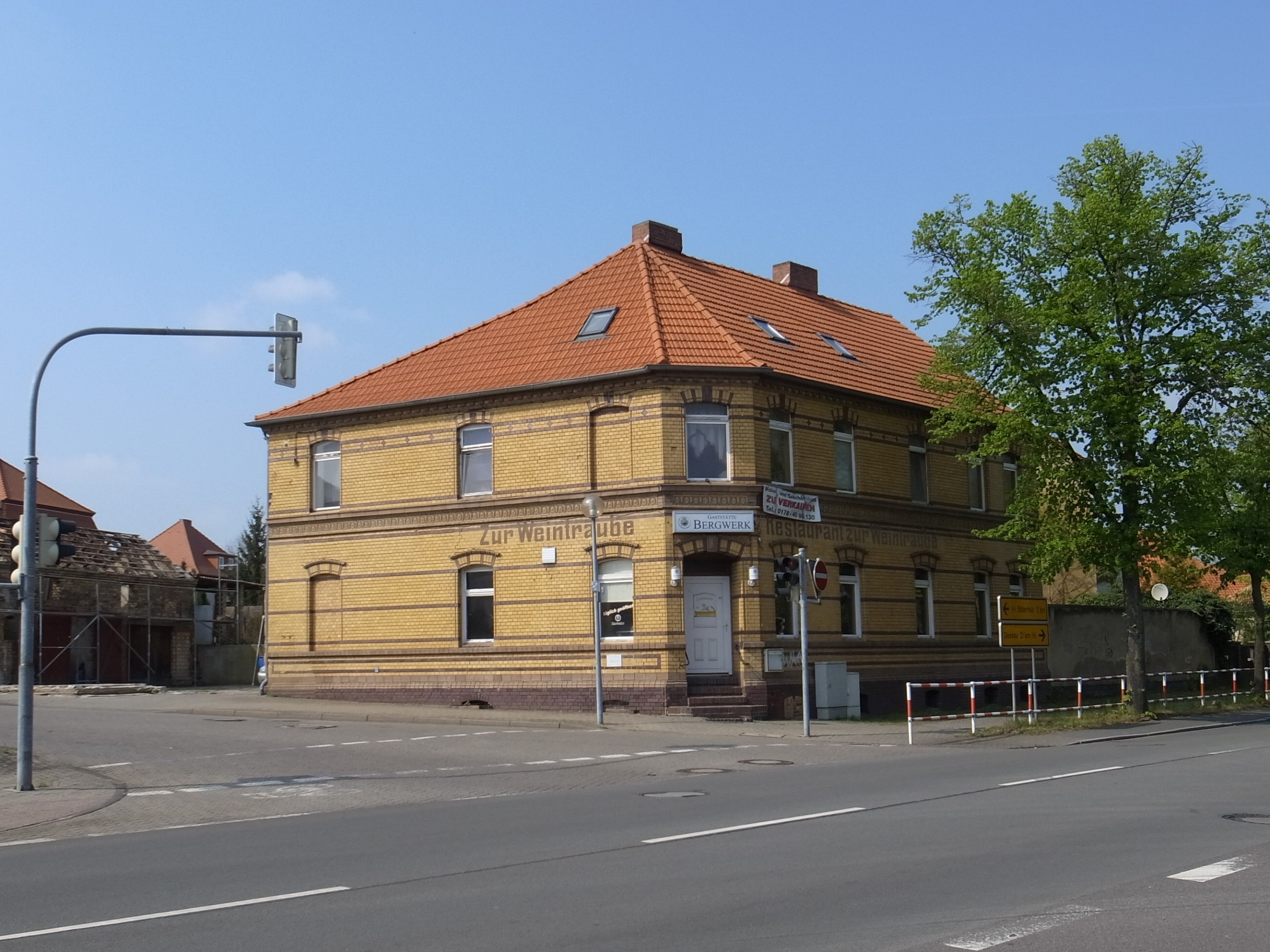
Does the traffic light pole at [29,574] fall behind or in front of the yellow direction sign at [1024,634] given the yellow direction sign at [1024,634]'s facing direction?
in front

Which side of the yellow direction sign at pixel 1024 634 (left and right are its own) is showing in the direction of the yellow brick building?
right

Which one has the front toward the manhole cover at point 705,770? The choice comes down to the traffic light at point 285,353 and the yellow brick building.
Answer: the yellow brick building

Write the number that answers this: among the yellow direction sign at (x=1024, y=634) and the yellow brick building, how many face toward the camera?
2

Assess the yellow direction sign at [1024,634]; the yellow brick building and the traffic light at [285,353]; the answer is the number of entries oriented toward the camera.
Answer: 2

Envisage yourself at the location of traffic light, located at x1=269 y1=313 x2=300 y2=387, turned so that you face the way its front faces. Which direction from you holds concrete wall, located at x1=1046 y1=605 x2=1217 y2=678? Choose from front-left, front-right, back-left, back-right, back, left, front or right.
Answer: right

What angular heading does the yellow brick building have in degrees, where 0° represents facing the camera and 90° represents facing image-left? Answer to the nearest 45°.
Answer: approximately 0°

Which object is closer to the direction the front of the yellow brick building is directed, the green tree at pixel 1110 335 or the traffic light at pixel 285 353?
the traffic light

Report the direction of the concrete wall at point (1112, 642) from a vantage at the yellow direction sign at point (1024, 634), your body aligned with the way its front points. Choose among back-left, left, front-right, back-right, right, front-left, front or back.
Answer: back

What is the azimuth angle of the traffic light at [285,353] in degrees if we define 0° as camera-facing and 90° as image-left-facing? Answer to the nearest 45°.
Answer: approximately 135°

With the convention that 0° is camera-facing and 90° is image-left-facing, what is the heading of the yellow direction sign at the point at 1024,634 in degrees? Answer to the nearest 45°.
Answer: approximately 0°

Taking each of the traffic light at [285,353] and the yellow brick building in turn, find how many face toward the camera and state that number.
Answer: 1

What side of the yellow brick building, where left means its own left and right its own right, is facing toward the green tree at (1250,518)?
left
